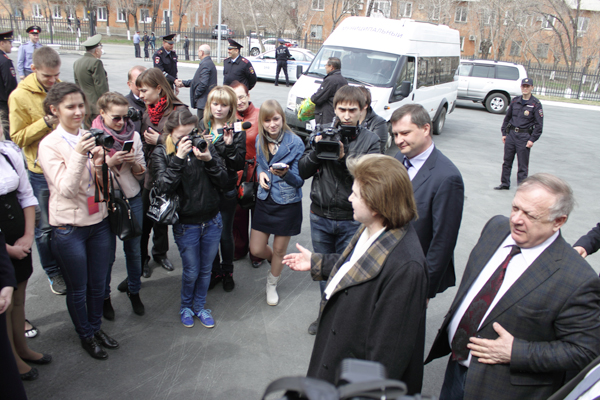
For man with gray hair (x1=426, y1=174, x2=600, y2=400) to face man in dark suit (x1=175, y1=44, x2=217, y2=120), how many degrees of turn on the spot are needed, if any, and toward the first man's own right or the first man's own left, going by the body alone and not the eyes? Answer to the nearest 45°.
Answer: approximately 90° to the first man's own right

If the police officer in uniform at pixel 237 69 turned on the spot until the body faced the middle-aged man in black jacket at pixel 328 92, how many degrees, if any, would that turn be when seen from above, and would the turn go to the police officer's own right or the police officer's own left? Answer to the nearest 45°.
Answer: approximately 90° to the police officer's own left

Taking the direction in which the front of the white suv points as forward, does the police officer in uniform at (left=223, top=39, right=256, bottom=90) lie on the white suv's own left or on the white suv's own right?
on the white suv's own left

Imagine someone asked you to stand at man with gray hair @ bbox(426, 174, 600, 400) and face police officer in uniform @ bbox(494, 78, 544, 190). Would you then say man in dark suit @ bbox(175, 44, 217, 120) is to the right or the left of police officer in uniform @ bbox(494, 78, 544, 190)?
left

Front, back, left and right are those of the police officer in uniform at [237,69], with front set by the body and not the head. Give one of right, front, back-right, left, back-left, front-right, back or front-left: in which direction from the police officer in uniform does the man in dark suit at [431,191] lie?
front-left

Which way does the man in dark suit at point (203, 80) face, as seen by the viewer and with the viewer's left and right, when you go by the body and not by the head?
facing to the left of the viewer

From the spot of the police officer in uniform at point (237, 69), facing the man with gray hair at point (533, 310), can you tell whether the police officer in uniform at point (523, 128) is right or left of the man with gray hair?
left

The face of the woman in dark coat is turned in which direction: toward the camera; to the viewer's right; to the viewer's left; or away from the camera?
to the viewer's left

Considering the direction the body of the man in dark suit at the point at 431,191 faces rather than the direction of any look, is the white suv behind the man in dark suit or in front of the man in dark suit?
behind

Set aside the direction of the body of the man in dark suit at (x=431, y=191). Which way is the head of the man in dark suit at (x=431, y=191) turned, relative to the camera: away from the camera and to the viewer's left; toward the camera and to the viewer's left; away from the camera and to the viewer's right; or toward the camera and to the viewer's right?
toward the camera and to the viewer's left

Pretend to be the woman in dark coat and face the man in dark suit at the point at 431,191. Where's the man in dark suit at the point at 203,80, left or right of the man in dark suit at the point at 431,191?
left

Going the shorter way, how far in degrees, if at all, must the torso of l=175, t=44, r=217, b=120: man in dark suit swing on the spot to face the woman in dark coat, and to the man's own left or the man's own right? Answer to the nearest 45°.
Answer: approximately 90° to the man's own left

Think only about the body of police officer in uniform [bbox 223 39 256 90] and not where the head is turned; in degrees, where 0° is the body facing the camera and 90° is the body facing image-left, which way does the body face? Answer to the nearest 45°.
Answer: approximately 45°
